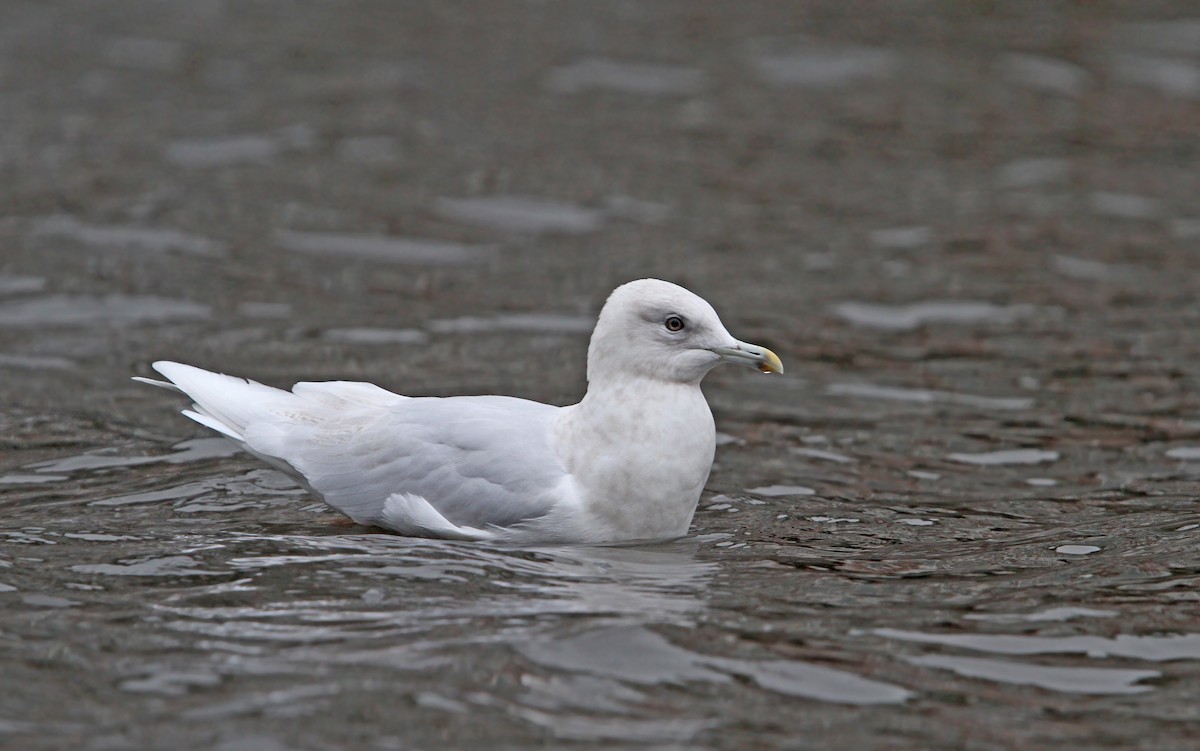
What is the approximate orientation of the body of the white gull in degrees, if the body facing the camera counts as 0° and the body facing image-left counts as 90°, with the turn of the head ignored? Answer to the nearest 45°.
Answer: approximately 270°
